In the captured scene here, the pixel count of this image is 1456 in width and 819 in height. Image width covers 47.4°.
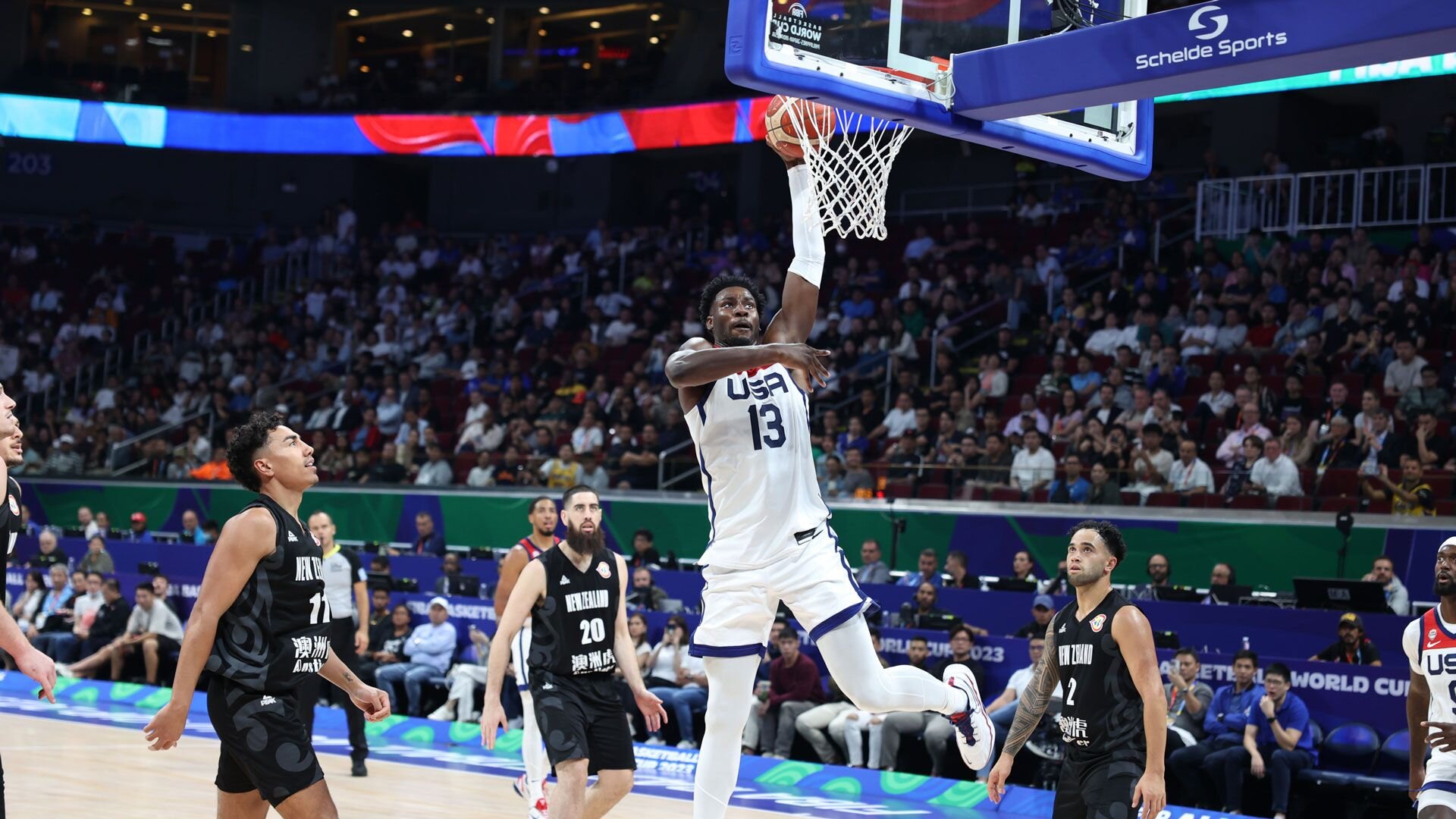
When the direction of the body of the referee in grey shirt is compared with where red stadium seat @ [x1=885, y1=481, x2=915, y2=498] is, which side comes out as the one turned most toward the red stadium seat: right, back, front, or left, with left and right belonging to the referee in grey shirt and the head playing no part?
back

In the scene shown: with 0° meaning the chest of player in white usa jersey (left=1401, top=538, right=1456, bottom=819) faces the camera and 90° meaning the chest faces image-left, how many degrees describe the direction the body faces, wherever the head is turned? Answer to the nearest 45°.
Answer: approximately 0°

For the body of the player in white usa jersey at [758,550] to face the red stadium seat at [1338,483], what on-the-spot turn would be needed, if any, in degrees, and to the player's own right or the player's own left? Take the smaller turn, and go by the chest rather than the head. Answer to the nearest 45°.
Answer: approximately 135° to the player's own left

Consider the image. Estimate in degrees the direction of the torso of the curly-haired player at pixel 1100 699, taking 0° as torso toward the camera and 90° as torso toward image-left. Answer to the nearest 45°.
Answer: approximately 45°

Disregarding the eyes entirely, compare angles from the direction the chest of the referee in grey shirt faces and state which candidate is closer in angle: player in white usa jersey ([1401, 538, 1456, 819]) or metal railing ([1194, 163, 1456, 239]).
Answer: the player in white usa jersey

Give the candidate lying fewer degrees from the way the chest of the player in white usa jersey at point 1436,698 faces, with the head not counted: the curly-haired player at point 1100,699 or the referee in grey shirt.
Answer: the curly-haired player

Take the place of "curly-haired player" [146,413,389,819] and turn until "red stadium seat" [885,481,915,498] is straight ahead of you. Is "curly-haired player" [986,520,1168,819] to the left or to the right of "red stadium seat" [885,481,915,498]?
right

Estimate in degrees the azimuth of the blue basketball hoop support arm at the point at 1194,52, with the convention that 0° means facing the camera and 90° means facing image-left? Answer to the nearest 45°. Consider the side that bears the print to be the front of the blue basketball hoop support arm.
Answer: approximately 45°
